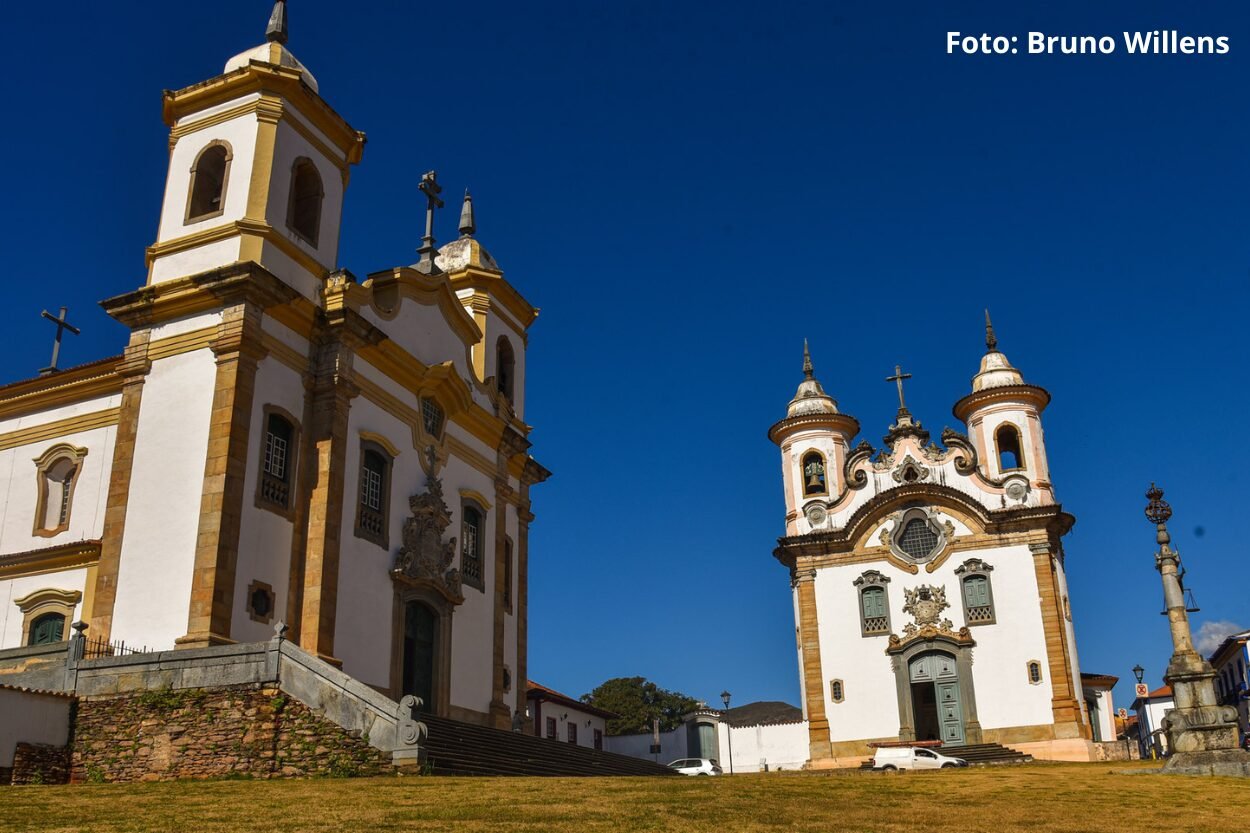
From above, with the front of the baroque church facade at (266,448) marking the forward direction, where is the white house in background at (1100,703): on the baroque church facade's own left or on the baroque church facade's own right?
on the baroque church facade's own left

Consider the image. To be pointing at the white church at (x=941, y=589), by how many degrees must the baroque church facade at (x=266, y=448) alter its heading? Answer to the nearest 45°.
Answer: approximately 90° to its left

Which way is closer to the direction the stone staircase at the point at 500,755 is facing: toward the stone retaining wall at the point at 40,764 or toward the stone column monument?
the stone column monument

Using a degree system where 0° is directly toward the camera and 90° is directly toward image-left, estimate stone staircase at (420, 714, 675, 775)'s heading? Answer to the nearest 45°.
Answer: approximately 315°

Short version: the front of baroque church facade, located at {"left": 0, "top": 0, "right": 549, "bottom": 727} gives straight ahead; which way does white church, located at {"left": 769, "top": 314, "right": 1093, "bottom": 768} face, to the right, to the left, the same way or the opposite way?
to the right

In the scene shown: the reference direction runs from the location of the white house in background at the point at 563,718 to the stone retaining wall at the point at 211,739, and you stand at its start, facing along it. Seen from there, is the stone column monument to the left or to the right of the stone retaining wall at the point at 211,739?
left

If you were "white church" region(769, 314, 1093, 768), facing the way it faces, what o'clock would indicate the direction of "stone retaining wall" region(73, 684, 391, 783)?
The stone retaining wall is roughly at 1 o'clock from the white church.
